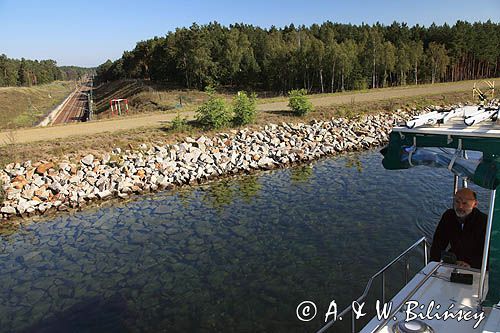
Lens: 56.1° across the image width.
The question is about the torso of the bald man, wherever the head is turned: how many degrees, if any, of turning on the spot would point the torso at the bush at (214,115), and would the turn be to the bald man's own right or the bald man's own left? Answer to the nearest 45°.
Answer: approximately 90° to the bald man's own right

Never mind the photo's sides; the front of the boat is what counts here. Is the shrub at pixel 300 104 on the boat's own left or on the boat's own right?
on the boat's own right

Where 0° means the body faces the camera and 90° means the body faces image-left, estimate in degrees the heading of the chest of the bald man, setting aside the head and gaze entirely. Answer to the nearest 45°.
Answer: approximately 45°

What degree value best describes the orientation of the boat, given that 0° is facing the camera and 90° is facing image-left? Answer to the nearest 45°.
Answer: approximately 45°

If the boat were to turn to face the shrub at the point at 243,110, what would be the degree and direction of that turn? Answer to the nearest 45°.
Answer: approximately 90° to its right
